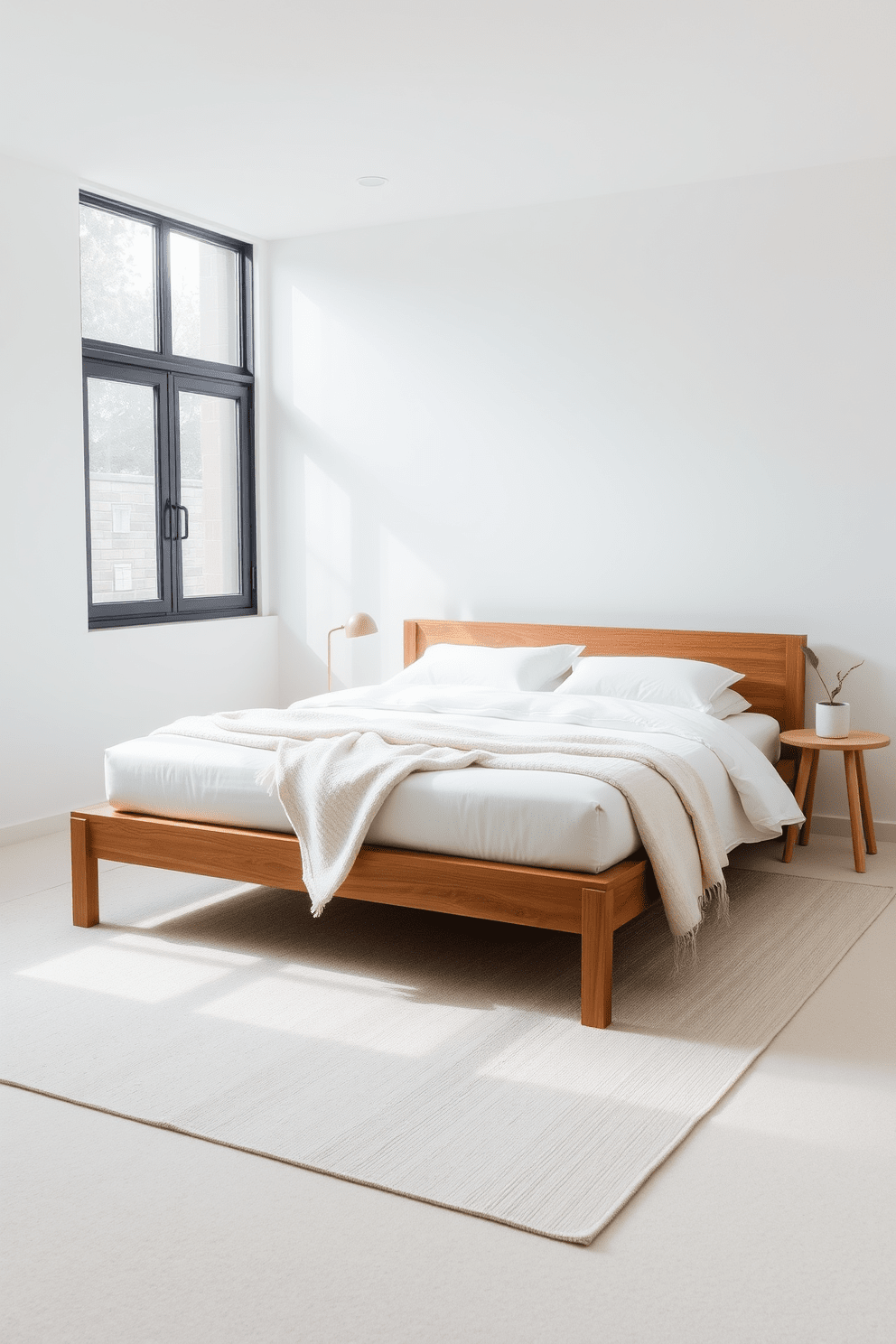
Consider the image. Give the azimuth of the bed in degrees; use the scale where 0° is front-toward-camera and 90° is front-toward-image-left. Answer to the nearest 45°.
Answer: approximately 45°

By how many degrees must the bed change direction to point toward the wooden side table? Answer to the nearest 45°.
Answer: approximately 180°
